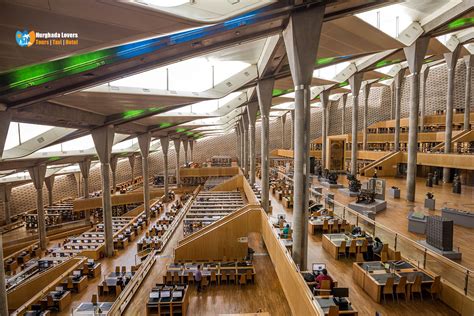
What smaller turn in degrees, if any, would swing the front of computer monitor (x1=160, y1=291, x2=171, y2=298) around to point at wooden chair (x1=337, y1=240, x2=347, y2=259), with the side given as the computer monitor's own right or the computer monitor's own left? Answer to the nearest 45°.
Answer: approximately 90° to the computer monitor's own left

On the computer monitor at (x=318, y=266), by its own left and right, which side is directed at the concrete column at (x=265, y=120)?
back

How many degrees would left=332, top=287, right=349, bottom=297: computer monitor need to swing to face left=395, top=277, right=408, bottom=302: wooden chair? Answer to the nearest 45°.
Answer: approximately 135° to its left

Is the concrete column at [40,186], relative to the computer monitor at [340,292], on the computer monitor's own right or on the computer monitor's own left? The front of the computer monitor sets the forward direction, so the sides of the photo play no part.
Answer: on the computer monitor's own right

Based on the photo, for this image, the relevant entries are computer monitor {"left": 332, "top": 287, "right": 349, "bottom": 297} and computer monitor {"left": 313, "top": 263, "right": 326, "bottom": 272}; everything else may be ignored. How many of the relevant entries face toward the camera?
2

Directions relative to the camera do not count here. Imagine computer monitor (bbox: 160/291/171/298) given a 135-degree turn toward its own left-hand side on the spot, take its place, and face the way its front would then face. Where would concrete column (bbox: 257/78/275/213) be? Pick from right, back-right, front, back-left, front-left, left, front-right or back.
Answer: front

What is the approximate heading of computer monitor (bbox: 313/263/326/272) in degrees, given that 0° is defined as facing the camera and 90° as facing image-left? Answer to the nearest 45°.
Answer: approximately 0°

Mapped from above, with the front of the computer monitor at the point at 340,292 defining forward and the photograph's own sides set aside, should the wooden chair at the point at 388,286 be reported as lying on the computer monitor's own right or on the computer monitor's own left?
on the computer monitor's own left
